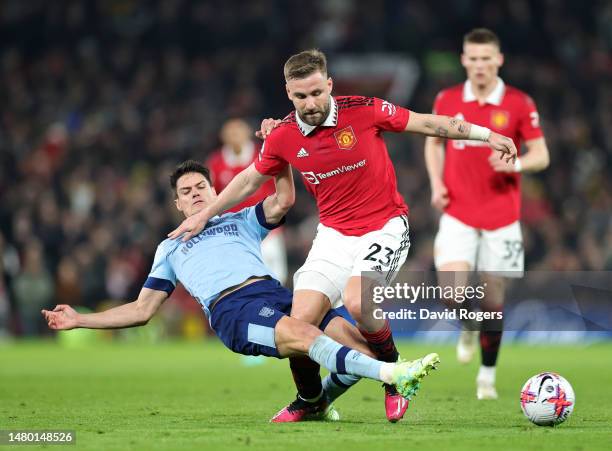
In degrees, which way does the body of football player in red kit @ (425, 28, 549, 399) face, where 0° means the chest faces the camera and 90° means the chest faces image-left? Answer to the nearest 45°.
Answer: approximately 0°

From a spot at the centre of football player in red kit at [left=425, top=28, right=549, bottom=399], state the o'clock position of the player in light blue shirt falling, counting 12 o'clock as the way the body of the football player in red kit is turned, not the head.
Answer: The player in light blue shirt falling is roughly at 1 o'clock from the football player in red kit.

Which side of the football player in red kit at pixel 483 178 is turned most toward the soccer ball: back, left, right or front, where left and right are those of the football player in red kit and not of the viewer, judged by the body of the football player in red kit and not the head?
front

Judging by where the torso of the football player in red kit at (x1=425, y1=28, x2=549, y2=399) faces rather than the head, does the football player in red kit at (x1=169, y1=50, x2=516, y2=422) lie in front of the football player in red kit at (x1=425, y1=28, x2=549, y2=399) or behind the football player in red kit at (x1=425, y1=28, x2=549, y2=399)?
in front
